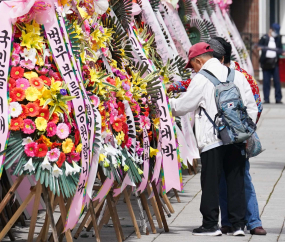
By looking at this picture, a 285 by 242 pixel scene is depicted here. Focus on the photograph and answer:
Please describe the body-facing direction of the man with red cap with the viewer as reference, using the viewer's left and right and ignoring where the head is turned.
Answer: facing away from the viewer and to the left of the viewer

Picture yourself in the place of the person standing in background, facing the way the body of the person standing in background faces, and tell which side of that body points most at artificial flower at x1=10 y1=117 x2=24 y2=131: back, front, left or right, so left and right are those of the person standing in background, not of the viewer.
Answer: front

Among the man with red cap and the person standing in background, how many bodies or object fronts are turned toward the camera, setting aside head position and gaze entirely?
1

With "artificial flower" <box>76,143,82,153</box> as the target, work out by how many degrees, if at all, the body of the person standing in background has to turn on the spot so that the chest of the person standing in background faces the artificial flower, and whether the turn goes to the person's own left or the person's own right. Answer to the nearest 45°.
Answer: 0° — they already face it

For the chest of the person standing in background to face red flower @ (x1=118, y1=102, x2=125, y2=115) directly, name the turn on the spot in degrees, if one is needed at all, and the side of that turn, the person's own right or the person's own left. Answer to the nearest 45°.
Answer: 0° — they already face it

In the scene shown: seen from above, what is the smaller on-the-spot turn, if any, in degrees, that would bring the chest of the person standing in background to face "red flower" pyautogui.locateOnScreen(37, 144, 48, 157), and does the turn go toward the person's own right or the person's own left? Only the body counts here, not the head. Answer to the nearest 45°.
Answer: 0° — they already face it

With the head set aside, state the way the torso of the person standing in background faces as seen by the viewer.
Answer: toward the camera

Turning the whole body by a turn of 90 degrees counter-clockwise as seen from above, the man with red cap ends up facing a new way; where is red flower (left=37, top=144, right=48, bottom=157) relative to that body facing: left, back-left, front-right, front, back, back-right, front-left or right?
front

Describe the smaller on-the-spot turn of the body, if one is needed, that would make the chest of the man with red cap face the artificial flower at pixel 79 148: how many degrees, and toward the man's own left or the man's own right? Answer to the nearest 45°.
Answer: approximately 90° to the man's own left

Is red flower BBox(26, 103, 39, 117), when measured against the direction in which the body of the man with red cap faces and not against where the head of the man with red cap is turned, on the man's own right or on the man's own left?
on the man's own left
